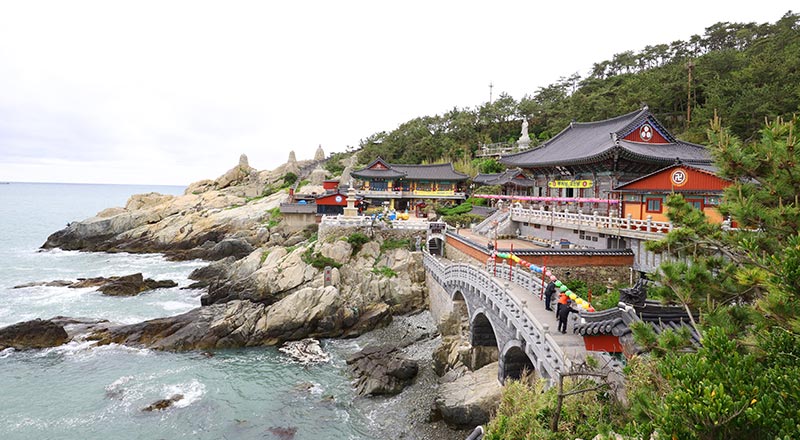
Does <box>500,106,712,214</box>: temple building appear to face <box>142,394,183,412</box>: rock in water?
yes

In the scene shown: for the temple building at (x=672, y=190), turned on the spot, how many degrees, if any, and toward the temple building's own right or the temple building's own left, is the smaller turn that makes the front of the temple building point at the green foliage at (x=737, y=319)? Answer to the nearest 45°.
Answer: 0° — it already faces it

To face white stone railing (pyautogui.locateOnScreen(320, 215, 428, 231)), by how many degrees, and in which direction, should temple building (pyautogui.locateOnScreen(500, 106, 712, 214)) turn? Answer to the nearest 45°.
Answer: approximately 45° to its right

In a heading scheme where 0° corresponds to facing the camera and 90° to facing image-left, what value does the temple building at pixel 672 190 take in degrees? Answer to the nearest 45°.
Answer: approximately 0°

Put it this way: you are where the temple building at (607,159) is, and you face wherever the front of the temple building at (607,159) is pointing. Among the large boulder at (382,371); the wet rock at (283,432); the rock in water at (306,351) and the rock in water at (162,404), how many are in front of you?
4

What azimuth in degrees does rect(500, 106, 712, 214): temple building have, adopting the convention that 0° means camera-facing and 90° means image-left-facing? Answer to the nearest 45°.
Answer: approximately 45°

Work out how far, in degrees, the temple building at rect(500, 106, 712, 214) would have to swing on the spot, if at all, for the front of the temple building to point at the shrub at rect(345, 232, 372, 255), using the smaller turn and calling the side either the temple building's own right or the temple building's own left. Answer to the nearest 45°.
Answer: approximately 45° to the temple building's own right

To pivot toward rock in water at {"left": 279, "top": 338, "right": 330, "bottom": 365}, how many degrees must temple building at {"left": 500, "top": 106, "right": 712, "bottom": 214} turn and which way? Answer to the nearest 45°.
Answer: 0° — it already faces it

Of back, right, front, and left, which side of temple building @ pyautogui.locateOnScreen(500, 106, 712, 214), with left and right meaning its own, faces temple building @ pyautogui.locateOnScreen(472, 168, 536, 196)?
right

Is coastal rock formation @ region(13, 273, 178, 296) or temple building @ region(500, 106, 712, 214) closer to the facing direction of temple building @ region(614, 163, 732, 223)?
the coastal rock formation

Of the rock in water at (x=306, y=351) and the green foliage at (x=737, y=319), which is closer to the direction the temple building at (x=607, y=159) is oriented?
the rock in water

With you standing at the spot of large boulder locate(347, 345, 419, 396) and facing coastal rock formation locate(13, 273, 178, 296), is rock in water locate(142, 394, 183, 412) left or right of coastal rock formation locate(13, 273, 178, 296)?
left

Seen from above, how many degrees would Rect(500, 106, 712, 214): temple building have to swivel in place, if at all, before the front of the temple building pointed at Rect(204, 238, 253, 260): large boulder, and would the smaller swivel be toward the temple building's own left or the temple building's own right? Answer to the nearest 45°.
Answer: approximately 45° to the temple building's own right
